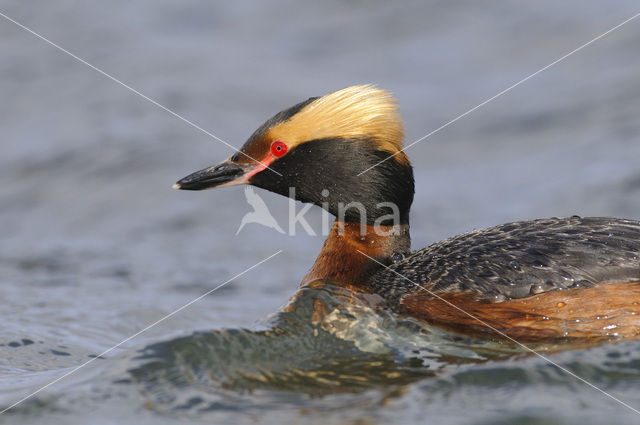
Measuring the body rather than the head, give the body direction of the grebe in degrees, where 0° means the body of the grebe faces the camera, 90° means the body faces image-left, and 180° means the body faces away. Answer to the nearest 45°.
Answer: approximately 90°
